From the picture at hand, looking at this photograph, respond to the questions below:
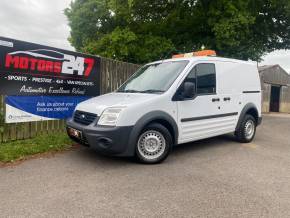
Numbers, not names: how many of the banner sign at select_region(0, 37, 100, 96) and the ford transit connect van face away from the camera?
0

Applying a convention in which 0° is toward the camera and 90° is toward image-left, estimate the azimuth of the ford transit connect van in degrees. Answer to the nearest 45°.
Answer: approximately 45°
